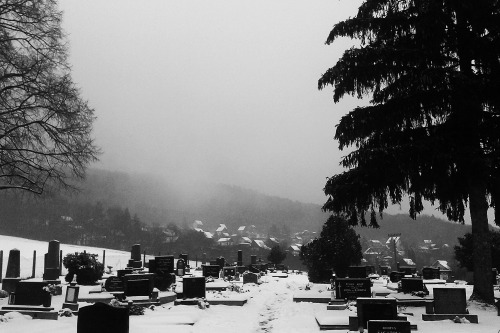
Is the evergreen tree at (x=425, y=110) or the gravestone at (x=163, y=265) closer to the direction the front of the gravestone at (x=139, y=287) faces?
the evergreen tree

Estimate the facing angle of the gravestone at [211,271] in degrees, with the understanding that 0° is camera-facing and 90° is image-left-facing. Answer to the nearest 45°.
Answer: approximately 0°

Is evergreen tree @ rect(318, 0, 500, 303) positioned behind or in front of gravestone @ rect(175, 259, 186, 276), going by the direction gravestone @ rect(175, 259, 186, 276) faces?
in front

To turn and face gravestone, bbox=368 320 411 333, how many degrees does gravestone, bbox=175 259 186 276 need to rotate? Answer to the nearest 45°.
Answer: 0° — it already faces it

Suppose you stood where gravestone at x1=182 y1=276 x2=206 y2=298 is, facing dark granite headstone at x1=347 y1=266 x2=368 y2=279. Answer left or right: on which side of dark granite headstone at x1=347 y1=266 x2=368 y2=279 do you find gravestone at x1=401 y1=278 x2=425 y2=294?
right

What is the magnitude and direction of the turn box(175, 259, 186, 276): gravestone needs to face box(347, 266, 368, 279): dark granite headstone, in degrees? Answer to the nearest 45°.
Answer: approximately 45° to its left

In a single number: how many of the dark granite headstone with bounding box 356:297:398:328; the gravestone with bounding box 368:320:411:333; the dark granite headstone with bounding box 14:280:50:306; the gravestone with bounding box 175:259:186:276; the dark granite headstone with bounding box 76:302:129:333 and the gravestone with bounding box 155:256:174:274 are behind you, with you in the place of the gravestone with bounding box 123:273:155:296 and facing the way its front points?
2
